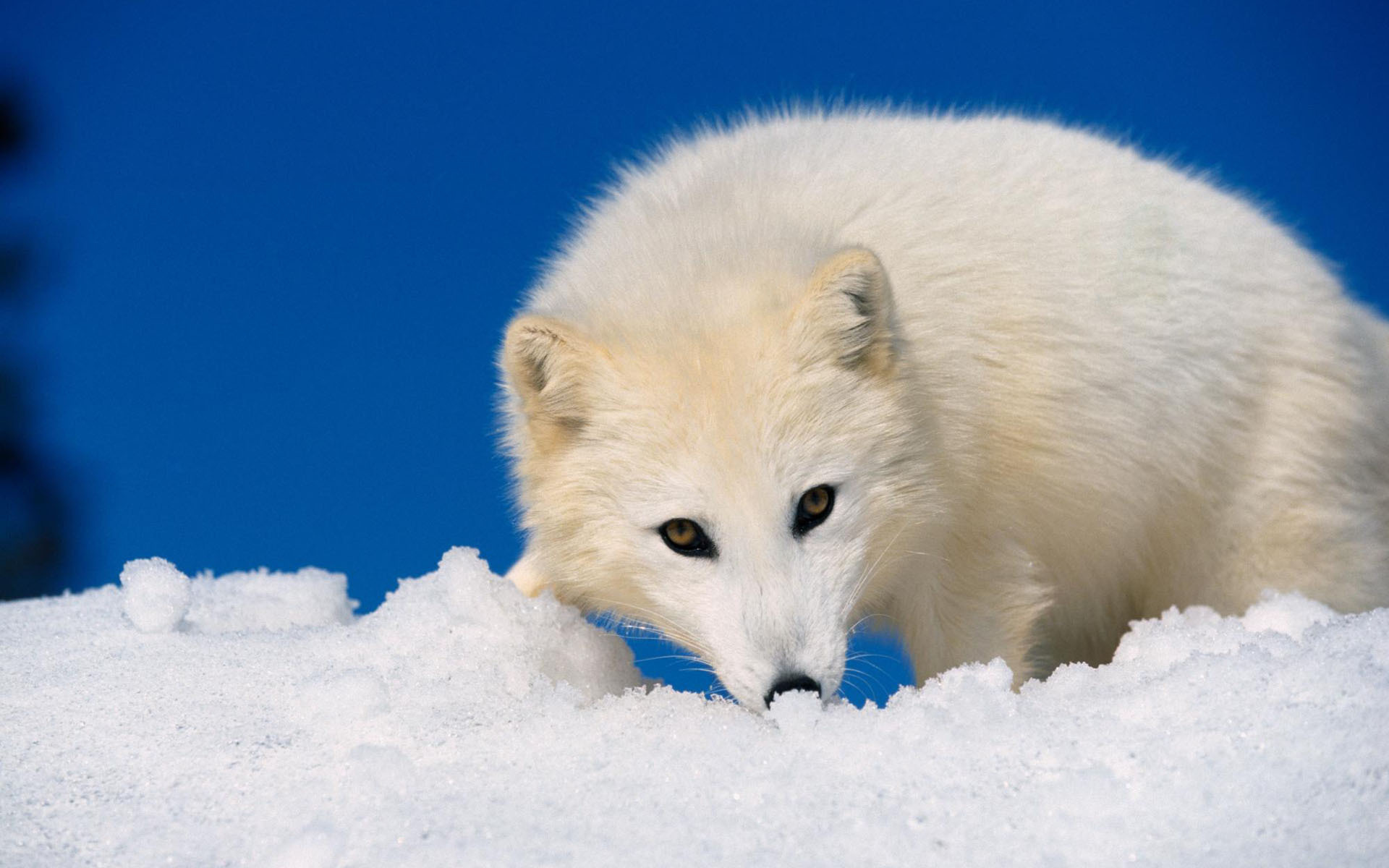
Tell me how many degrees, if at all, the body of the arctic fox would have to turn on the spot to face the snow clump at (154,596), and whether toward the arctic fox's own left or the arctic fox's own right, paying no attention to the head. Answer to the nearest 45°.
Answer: approximately 45° to the arctic fox's own right

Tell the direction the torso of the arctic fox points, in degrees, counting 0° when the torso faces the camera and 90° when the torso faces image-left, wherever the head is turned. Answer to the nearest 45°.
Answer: approximately 45°
